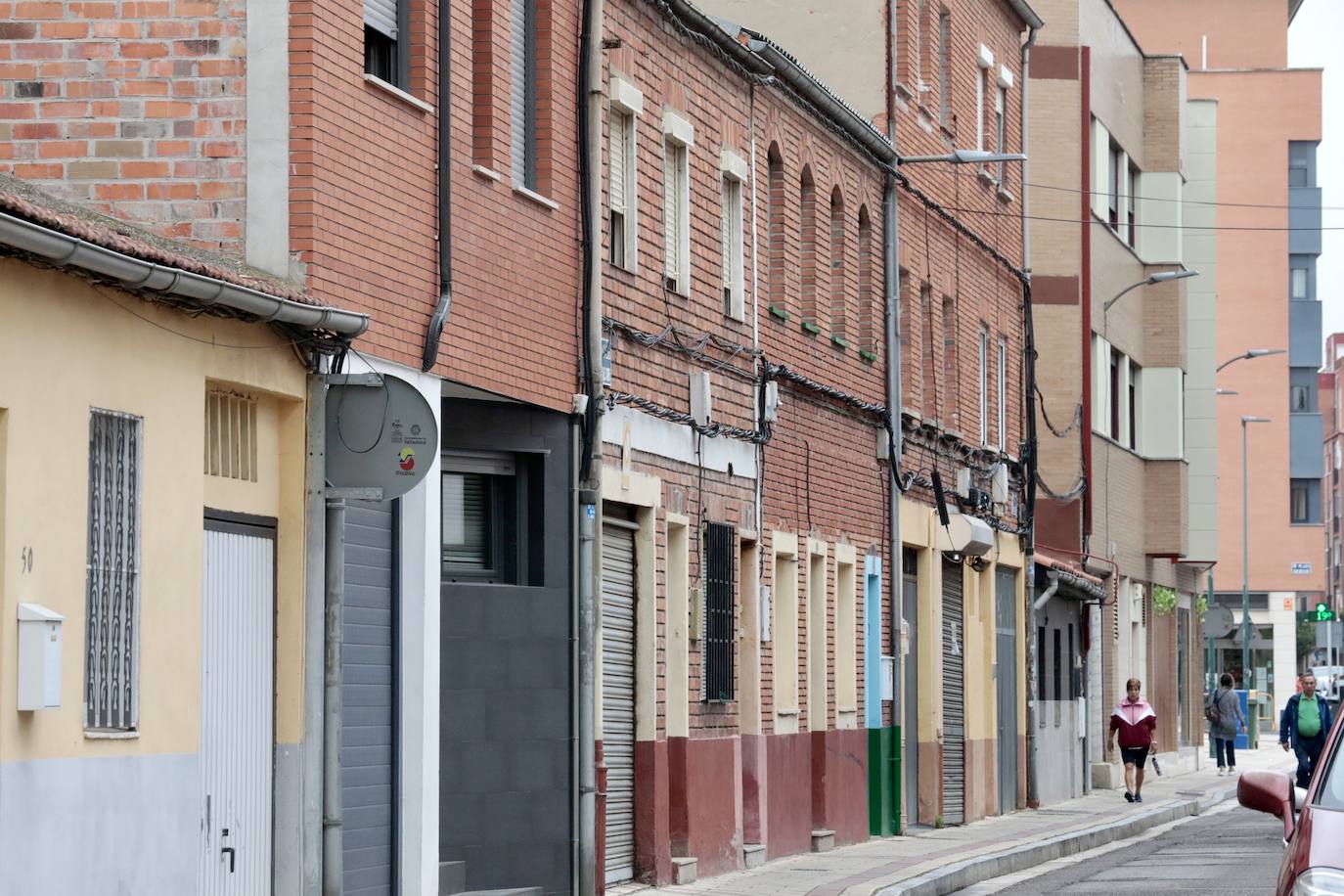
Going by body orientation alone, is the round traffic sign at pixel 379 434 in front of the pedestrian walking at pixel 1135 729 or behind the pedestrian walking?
in front

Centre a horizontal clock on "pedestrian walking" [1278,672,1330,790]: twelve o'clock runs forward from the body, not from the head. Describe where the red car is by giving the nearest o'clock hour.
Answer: The red car is roughly at 12 o'clock from the pedestrian walking.

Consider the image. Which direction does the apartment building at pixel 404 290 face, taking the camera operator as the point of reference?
facing the viewer and to the right of the viewer

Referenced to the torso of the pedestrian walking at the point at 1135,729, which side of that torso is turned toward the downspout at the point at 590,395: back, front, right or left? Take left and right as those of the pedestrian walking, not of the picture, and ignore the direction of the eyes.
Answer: front

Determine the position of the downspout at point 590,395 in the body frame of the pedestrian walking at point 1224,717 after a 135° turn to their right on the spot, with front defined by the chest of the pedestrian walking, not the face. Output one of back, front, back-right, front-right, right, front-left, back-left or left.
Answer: front-right

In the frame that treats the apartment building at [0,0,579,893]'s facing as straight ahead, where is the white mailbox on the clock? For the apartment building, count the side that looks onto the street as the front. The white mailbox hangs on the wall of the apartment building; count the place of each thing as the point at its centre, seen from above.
The white mailbox is roughly at 2 o'clock from the apartment building.

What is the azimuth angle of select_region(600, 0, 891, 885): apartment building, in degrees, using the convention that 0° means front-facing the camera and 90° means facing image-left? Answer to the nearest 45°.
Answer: approximately 315°

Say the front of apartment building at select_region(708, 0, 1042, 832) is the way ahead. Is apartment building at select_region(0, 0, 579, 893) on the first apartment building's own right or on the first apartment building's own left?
on the first apartment building's own right

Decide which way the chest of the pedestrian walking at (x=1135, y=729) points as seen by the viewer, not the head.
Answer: toward the camera

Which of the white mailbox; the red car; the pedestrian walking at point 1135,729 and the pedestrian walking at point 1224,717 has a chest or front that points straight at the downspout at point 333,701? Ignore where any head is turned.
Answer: the pedestrian walking at point 1135,729

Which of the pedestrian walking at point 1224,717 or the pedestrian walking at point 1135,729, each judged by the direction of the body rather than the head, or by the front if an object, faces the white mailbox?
the pedestrian walking at point 1135,729

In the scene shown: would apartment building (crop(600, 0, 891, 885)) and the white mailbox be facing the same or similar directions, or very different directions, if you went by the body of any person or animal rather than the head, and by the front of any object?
same or similar directions
